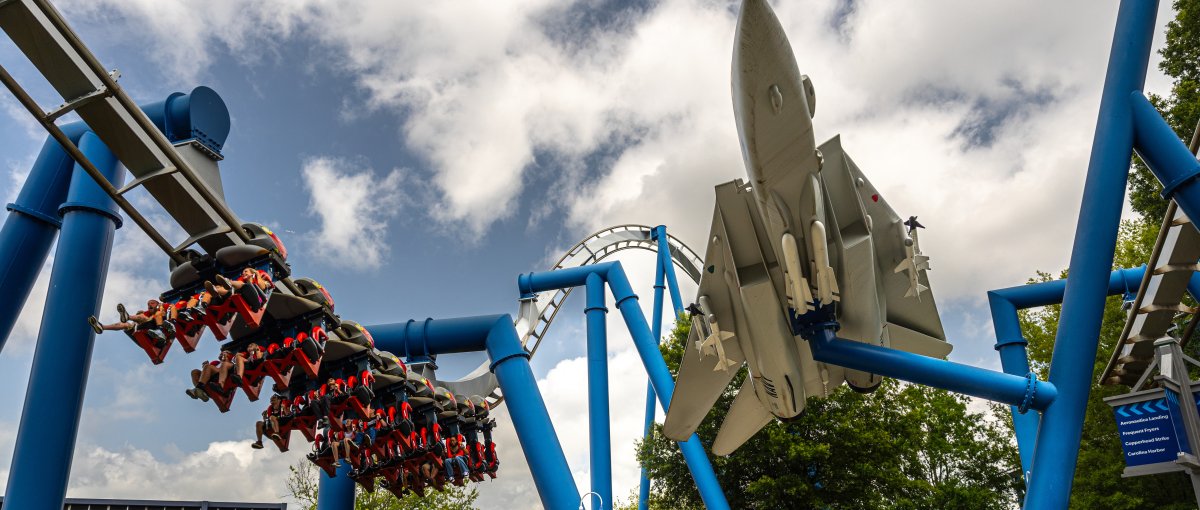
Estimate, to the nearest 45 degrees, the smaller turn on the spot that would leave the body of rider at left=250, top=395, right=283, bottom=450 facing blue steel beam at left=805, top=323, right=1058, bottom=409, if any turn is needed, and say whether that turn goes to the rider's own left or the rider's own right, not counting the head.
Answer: approximately 90° to the rider's own left

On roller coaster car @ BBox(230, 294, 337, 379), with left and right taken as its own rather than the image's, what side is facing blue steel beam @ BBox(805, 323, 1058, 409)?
left

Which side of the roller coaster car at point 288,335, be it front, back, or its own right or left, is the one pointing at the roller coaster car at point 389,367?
back

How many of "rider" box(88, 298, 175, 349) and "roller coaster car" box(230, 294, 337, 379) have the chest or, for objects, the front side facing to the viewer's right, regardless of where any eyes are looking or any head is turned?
0

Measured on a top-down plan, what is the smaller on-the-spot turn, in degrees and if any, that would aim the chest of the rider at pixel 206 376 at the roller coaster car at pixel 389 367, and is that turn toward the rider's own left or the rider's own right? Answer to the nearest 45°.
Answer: approximately 180°

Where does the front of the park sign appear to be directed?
toward the camera

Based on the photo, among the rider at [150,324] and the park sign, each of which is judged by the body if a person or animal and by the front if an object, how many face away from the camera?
0

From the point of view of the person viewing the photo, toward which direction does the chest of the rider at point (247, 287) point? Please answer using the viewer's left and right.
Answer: facing the viewer and to the left of the viewer

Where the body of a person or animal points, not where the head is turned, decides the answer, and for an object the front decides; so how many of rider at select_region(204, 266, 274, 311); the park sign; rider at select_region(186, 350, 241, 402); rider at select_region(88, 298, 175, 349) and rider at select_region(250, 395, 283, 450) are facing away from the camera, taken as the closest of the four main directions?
0
